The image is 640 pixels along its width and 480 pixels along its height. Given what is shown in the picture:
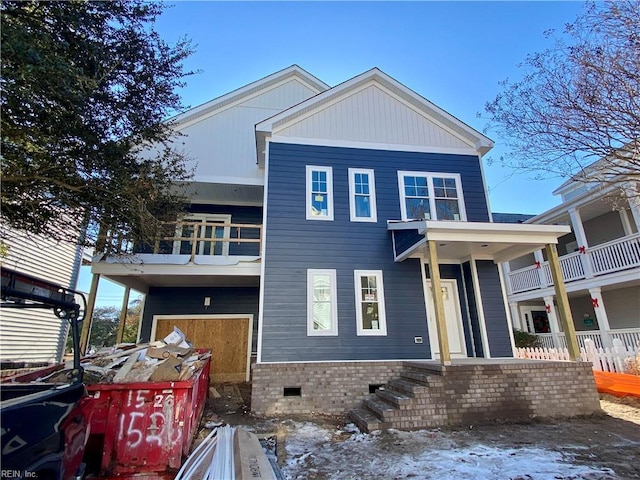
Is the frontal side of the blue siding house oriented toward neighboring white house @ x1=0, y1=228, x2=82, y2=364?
no

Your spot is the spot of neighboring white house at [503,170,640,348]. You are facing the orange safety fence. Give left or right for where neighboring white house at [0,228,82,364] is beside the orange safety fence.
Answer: right

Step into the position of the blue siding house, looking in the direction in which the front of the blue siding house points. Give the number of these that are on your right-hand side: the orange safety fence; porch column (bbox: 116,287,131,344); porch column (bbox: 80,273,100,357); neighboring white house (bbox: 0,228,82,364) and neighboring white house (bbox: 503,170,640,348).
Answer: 3

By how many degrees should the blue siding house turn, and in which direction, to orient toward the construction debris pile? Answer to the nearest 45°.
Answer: approximately 45° to its right

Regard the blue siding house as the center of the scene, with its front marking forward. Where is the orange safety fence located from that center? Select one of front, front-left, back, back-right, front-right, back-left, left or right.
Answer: left

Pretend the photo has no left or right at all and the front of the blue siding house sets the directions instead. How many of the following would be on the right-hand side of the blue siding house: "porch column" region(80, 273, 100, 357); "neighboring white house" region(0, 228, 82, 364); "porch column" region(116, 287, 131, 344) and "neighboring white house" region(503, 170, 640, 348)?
3

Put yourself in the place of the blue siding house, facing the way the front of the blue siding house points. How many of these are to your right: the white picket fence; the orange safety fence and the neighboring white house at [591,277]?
0

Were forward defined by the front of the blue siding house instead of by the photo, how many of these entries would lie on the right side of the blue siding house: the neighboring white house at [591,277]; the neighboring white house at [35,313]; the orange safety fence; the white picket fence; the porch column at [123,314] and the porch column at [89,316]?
3

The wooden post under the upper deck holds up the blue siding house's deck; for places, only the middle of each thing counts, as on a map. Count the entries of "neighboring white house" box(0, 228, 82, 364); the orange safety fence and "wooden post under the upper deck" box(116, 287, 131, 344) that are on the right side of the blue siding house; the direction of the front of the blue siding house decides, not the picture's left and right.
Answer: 2

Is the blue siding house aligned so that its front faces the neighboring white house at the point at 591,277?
no

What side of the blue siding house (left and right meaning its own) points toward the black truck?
front

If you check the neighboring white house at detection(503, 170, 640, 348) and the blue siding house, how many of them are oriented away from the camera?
0

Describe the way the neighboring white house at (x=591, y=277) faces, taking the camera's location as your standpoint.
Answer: facing the viewer and to the left of the viewer

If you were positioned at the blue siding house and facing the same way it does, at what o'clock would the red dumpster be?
The red dumpster is roughly at 1 o'clock from the blue siding house.

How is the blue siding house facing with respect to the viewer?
toward the camera

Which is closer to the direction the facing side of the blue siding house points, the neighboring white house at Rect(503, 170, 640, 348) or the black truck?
the black truck
